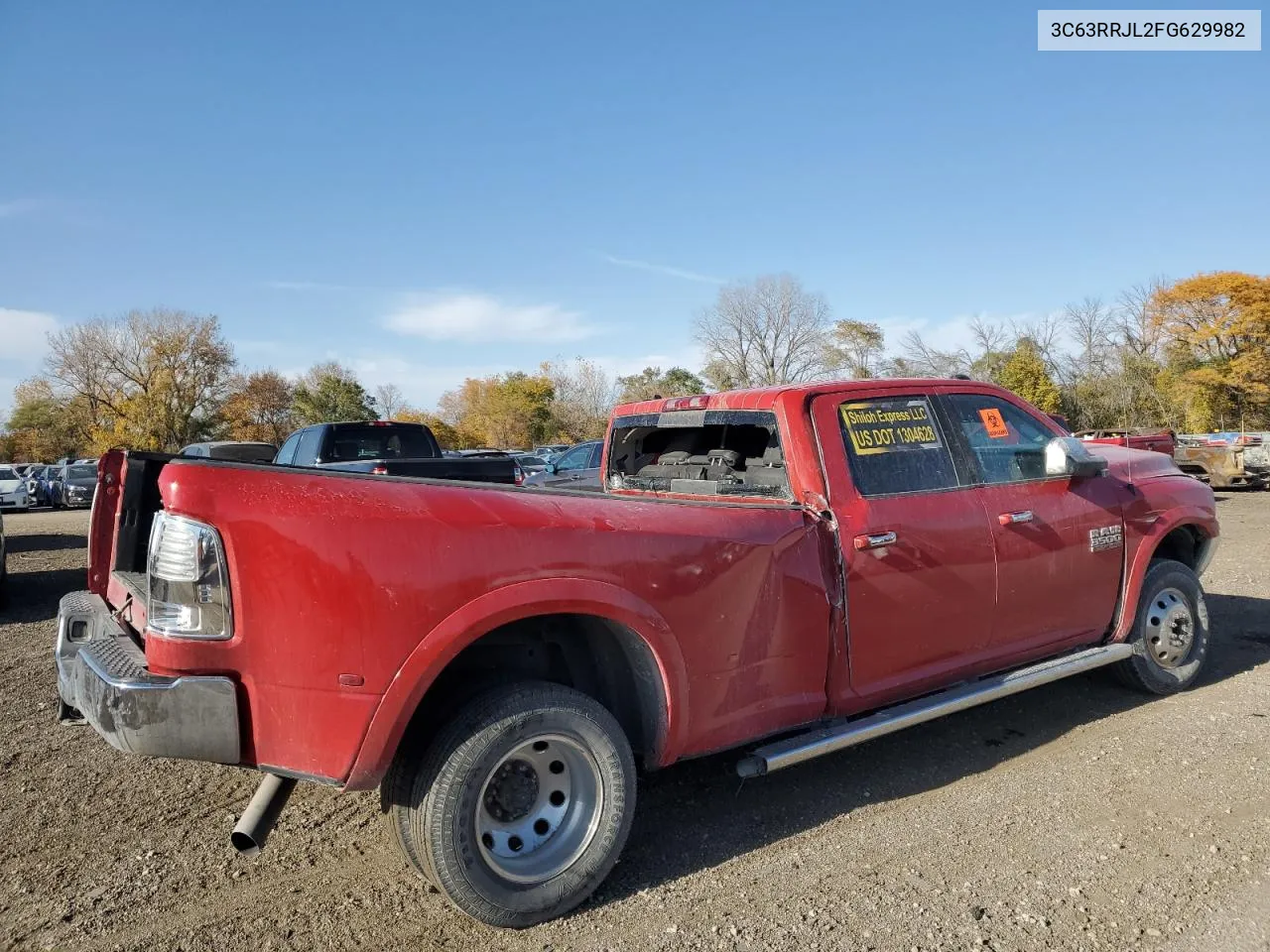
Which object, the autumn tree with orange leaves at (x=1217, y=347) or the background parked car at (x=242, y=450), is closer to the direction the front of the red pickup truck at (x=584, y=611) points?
the autumn tree with orange leaves

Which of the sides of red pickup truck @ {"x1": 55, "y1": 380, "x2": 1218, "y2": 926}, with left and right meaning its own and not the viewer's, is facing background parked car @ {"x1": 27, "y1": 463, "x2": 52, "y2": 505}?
left

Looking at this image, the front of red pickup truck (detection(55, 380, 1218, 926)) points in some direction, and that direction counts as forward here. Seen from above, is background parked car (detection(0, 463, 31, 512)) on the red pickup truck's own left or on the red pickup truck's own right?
on the red pickup truck's own left

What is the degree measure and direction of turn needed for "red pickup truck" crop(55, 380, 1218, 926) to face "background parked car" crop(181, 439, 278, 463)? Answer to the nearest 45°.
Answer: approximately 90° to its left

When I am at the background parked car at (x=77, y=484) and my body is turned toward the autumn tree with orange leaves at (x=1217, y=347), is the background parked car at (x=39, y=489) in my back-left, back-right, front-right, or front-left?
back-left

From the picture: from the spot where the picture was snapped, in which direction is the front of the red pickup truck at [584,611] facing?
facing away from the viewer and to the right of the viewer
